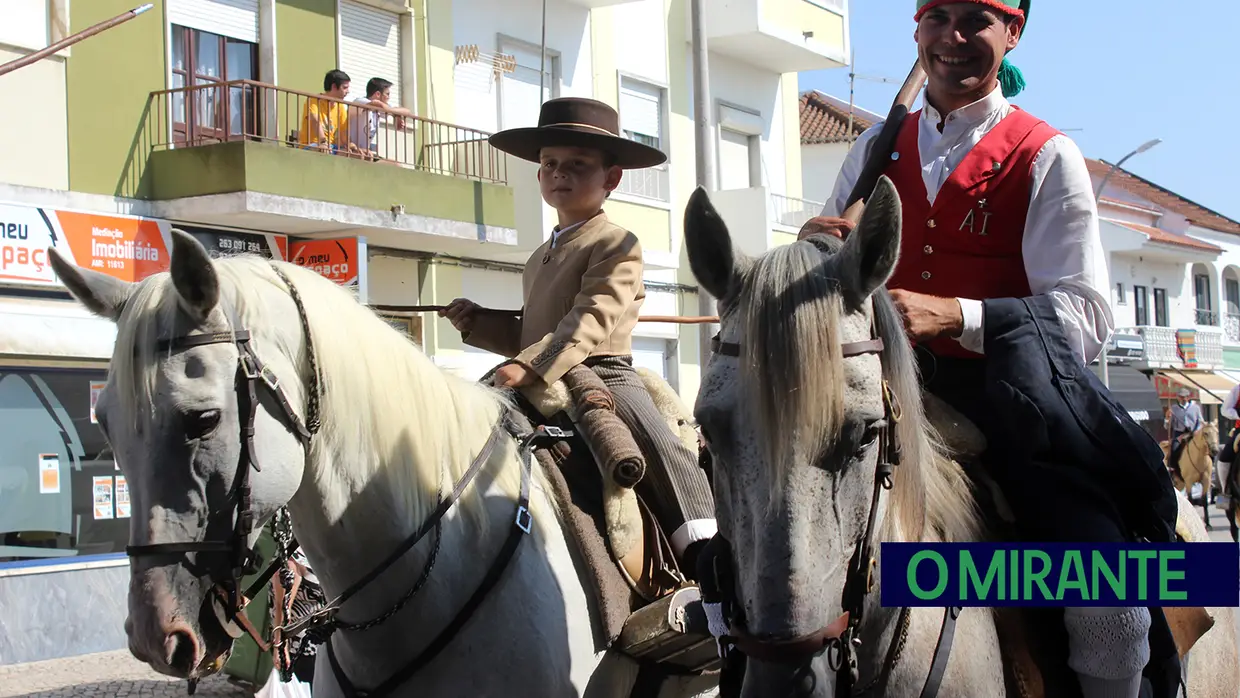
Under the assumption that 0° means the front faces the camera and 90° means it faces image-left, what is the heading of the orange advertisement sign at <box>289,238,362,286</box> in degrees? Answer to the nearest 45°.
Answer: approximately 0°

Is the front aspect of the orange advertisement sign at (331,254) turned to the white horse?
yes

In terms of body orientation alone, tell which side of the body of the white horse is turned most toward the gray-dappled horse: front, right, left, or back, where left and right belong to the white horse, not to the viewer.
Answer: left

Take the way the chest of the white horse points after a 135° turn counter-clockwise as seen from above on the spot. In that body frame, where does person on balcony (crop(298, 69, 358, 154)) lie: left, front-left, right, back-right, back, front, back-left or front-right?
left

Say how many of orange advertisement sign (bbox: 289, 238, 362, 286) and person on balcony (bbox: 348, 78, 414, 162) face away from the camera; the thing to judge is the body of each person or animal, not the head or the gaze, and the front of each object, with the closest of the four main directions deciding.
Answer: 0

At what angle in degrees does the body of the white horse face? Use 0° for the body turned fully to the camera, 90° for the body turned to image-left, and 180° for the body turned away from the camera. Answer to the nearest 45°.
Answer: approximately 45°

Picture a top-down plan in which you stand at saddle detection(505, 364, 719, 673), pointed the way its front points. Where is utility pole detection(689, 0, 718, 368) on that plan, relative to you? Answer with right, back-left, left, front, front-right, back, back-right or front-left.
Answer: back-right

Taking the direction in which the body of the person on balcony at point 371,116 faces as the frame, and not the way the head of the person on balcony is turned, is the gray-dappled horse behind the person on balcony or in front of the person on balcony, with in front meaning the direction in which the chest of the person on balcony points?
in front

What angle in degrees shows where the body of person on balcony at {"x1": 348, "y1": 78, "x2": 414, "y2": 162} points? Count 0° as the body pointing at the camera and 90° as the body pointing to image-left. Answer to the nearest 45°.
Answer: approximately 315°

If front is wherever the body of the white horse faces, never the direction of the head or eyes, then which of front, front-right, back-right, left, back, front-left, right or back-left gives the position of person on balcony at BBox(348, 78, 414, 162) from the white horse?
back-right
